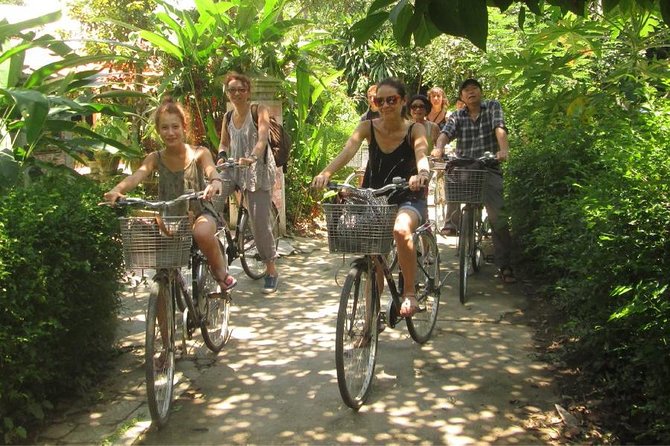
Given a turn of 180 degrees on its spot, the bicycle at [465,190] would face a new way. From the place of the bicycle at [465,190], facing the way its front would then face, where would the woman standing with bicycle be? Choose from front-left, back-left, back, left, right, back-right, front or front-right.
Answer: left

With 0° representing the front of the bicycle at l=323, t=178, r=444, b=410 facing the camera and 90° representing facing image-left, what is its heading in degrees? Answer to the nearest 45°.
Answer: approximately 45°

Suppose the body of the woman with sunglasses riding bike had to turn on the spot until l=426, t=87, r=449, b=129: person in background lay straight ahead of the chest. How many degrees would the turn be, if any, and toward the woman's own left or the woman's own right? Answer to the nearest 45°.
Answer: approximately 135° to the woman's own right

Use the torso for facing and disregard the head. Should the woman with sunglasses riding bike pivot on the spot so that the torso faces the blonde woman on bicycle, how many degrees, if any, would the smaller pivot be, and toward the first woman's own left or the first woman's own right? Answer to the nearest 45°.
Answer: approximately 45° to the first woman's own right

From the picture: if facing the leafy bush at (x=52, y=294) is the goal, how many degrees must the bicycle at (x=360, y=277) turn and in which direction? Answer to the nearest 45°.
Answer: approximately 45° to its right

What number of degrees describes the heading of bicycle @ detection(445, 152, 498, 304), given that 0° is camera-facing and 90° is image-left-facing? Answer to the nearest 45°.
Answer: approximately 0°
